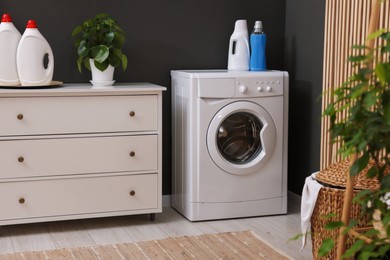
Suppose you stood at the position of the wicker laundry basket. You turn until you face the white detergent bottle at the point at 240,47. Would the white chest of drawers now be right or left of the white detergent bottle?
left

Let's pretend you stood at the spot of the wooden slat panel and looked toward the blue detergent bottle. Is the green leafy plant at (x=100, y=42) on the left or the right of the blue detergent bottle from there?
left

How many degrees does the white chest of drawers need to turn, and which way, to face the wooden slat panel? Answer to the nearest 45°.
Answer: approximately 90° to its left

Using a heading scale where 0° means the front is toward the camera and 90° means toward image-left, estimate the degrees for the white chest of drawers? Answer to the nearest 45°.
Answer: approximately 0°

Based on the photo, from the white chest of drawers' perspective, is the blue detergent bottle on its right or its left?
on its left

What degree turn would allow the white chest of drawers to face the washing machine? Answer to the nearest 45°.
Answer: approximately 90° to its left

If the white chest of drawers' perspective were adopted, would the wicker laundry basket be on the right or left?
on its left
